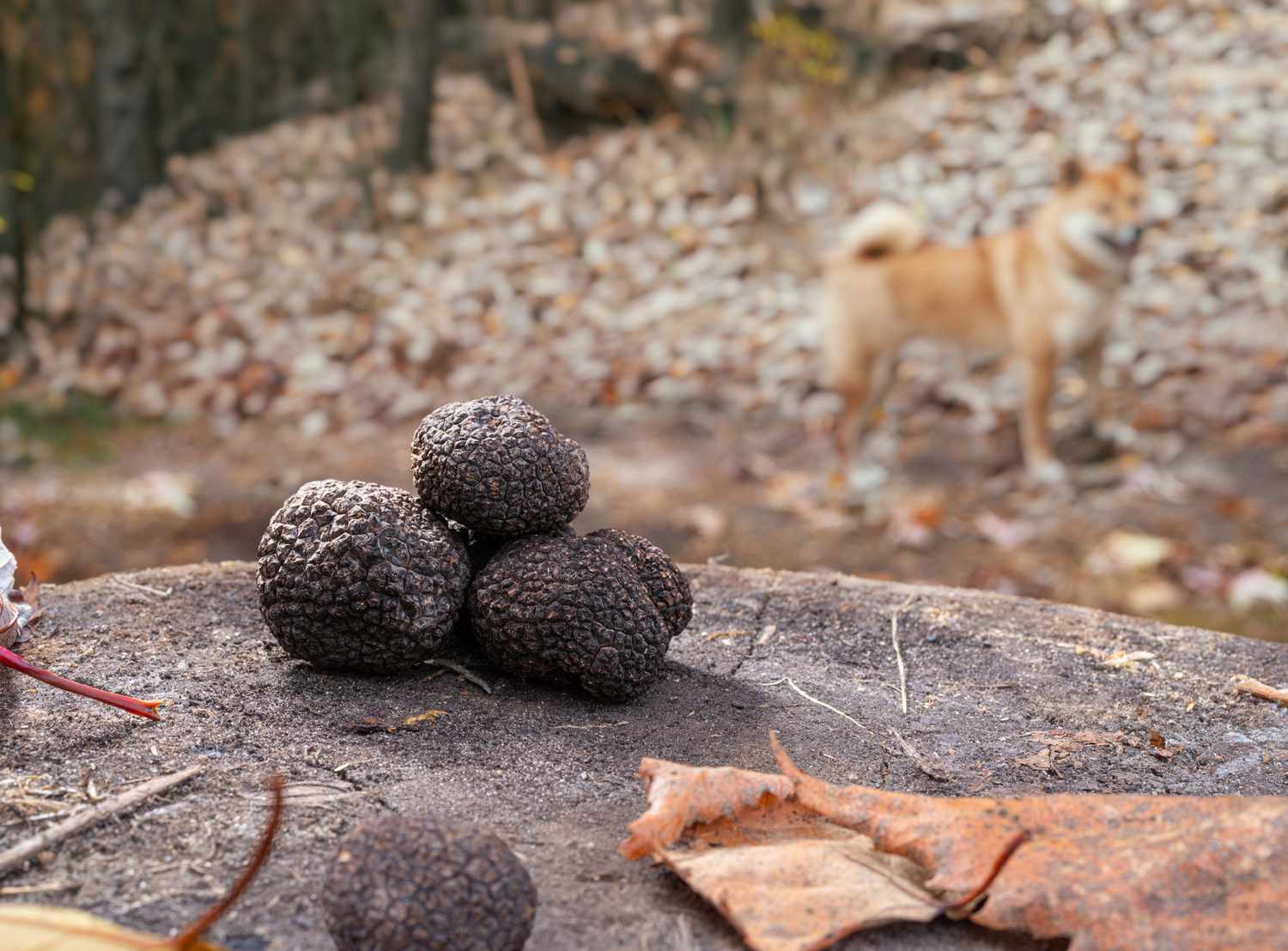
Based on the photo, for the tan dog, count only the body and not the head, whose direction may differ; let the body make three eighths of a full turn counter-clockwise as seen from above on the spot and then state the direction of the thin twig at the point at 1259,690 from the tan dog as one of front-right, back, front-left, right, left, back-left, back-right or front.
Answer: back

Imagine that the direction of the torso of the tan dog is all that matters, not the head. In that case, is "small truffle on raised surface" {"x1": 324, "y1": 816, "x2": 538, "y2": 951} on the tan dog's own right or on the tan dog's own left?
on the tan dog's own right

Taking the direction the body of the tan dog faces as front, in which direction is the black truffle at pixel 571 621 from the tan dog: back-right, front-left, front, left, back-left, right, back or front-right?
front-right

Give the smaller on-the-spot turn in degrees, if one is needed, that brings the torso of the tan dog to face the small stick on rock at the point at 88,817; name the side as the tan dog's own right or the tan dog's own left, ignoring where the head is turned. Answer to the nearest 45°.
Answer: approximately 45° to the tan dog's own right

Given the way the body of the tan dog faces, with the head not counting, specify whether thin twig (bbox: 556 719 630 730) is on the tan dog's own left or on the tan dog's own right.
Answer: on the tan dog's own right

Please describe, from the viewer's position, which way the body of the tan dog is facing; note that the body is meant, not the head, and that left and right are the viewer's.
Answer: facing the viewer and to the right of the viewer

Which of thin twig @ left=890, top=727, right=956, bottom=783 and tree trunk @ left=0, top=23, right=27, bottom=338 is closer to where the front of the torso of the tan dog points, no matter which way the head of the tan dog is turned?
the thin twig
